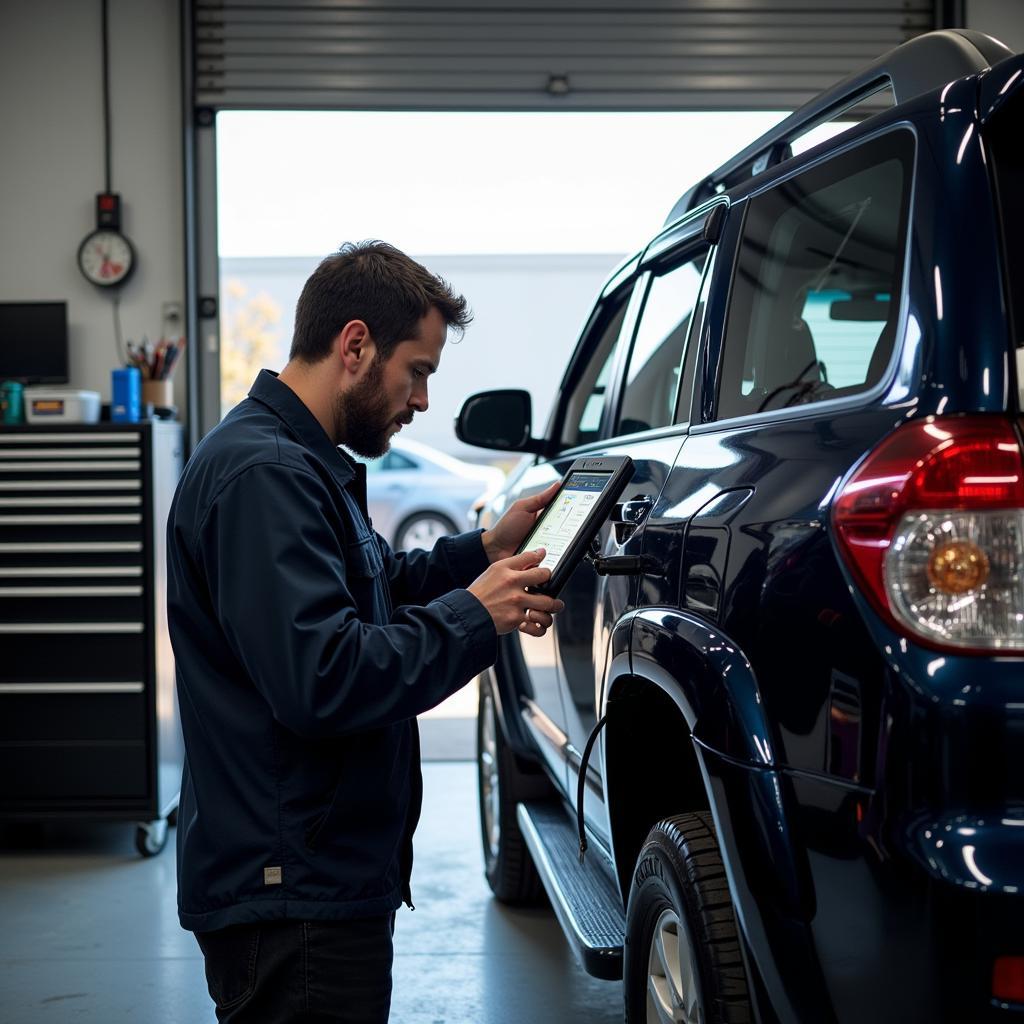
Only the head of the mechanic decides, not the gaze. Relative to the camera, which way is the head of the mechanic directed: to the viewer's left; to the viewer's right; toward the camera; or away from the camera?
to the viewer's right

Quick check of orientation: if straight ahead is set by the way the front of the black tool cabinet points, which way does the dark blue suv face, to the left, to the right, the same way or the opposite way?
the opposite way

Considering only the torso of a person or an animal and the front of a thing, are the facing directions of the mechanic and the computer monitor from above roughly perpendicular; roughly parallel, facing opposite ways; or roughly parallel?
roughly perpendicular

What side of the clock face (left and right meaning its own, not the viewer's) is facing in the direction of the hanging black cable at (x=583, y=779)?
front

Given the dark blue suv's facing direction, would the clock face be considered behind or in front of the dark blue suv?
in front

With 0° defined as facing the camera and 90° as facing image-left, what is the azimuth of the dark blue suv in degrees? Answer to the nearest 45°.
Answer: approximately 135°

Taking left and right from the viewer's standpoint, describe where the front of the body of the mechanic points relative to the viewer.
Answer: facing to the right of the viewer
